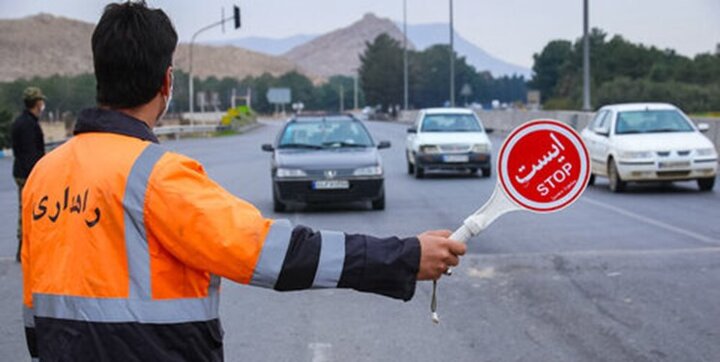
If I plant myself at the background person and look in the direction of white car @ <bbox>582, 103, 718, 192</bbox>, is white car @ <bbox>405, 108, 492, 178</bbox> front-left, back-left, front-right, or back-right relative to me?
front-left

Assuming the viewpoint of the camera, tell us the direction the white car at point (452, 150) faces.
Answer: facing the viewer

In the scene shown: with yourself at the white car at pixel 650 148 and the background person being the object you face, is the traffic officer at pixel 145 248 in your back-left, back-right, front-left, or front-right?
front-left

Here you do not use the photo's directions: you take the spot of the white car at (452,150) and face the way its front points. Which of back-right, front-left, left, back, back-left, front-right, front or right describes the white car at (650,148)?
front-left

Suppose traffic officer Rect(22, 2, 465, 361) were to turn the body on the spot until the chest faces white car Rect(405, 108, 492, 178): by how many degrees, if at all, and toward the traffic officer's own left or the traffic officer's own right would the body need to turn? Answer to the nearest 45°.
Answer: approximately 45° to the traffic officer's own left

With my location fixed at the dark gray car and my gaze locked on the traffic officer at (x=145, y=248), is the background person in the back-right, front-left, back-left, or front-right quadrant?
front-right

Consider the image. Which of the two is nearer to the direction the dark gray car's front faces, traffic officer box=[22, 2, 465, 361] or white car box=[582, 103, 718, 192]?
the traffic officer

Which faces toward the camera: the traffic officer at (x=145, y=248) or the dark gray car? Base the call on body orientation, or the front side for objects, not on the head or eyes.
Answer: the dark gray car

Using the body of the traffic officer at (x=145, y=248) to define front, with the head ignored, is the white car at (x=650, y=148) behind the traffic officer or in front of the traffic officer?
in front

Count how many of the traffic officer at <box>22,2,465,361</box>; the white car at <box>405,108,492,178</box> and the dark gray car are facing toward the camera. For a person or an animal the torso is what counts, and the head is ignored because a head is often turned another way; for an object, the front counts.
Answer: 2

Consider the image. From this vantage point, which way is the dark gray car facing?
toward the camera

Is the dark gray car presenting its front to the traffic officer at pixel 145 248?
yes

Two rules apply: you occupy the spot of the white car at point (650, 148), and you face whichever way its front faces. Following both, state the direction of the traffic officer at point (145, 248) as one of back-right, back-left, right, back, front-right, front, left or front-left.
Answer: front-right

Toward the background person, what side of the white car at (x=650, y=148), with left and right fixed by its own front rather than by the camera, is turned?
right

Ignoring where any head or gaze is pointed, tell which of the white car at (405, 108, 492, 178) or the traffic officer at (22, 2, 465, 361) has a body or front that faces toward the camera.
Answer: the white car

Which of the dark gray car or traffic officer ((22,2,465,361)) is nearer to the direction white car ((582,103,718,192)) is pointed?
the traffic officer

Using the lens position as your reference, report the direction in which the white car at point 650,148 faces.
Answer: facing the viewer and to the right of the viewer

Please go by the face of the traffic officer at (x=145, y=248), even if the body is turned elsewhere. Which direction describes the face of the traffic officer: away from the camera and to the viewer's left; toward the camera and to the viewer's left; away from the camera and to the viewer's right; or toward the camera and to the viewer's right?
away from the camera and to the viewer's right

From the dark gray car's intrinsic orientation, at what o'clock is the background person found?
The background person is roughly at 1 o'clock from the dark gray car.

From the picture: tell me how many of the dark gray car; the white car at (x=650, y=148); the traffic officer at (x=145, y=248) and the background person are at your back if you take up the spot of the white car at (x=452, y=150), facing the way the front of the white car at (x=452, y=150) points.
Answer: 0
